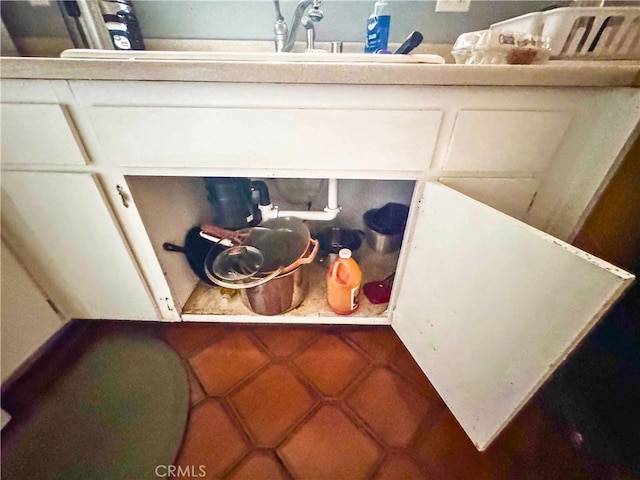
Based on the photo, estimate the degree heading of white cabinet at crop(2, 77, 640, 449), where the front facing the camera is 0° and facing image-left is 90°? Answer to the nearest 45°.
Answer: approximately 0°

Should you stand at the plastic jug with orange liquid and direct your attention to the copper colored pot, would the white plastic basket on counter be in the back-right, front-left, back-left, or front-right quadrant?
back-right
